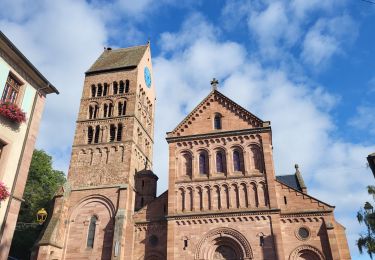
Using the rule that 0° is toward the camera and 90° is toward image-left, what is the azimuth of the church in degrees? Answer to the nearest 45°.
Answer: approximately 0°

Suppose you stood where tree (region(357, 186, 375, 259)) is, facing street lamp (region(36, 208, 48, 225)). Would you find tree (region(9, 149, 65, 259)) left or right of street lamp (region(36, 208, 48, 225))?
right

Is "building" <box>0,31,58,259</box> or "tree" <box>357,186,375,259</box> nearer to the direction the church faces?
the building

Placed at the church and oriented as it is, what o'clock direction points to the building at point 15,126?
The building is roughly at 1 o'clock from the church.

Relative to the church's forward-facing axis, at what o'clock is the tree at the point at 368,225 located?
The tree is roughly at 9 o'clock from the church.

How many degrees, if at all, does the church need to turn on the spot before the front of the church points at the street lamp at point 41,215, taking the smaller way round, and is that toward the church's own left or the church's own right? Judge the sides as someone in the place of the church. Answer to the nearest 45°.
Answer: approximately 45° to the church's own right
